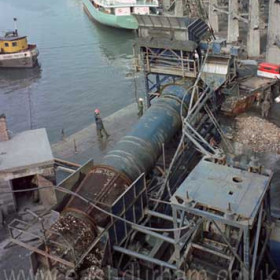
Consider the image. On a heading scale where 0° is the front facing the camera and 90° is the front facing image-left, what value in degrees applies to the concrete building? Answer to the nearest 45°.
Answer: approximately 0°

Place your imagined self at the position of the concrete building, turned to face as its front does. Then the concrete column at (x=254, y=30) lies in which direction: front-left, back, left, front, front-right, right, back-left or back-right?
back-left

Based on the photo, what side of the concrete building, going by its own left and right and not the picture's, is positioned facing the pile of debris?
left
